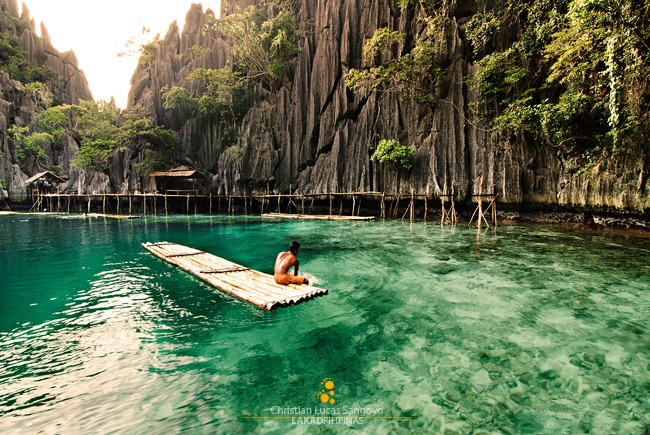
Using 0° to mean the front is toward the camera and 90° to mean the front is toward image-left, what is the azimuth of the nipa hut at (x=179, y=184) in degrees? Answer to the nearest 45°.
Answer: approximately 0°

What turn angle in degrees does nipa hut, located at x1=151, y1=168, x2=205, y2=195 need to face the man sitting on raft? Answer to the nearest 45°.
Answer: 0° — it already faces them

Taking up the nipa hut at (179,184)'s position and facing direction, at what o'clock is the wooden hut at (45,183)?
The wooden hut is roughly at 4 o'clock from the nipa hut.

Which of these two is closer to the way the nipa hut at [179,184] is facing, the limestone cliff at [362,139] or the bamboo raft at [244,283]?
the bamboo raft

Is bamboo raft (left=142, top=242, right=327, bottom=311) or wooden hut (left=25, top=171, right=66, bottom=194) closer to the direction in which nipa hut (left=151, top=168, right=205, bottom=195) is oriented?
the bamboo raft

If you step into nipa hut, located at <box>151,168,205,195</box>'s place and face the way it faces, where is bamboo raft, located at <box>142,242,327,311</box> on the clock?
The bamboo raft is roughly at 12 o'clock from the nipa hut.

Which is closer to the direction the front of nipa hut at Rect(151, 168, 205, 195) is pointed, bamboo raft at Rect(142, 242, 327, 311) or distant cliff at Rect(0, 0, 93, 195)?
the bamboo raft
